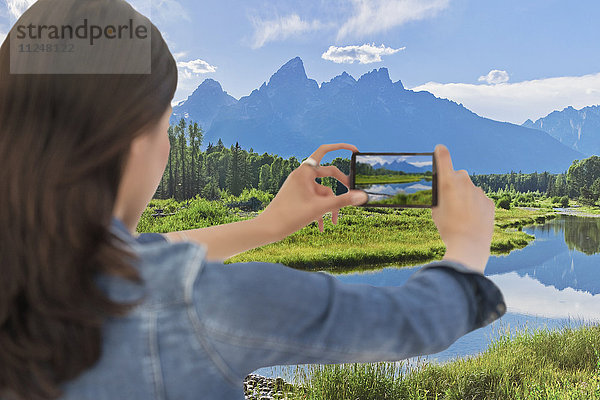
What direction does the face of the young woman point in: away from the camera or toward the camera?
away from the camera

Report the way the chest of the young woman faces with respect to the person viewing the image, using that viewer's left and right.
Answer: facing away from the viewer and to the right of the viewer

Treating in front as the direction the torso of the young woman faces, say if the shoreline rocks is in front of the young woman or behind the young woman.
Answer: in front
